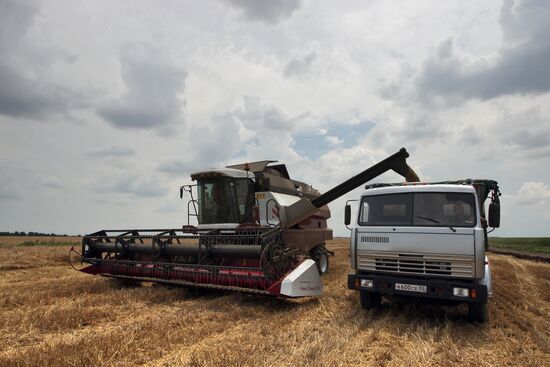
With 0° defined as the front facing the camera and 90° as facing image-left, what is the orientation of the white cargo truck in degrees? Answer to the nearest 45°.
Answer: approximately 0°

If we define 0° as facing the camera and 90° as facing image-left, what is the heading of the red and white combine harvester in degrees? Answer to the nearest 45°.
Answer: approximately 45°
